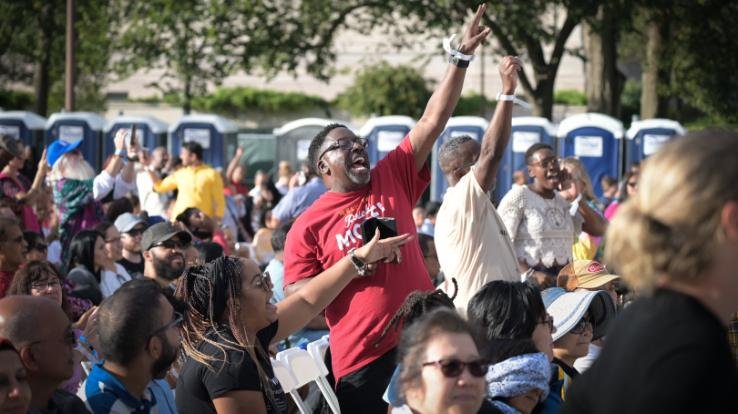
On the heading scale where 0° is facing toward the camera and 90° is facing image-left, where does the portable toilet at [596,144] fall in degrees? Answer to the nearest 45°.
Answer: approximately 0°

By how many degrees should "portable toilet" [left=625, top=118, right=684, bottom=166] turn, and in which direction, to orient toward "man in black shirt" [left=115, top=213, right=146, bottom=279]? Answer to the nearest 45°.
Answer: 0° — it already faces them

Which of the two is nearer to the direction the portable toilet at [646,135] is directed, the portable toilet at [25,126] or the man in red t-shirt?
the man in red t-shirt

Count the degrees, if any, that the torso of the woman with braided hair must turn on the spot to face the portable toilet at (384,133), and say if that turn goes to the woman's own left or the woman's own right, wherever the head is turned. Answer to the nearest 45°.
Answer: approximately 90° to the woman's own left

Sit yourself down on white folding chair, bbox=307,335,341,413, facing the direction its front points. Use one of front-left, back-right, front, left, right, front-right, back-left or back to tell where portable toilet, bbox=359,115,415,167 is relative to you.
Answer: back-left

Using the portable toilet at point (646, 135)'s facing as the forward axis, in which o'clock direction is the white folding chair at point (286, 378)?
The white folding chair is roughly at 12 o'clock from the portable toilet.

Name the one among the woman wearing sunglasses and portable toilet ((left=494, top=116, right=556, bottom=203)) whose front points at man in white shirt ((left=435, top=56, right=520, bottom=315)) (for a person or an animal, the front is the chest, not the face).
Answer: the portable toilet

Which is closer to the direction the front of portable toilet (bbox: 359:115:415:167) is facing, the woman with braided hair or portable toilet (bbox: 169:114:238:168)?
the woman with braided hair

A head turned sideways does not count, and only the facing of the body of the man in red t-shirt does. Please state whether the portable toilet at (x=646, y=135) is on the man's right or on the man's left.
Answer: on the man's left

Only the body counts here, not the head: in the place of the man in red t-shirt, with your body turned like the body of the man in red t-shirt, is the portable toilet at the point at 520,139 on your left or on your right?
on your left

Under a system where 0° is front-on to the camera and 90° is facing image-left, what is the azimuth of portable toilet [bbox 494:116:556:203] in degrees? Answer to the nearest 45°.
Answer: approximately 0°

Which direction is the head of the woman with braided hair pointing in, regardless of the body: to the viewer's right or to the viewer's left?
to the viewer's right
